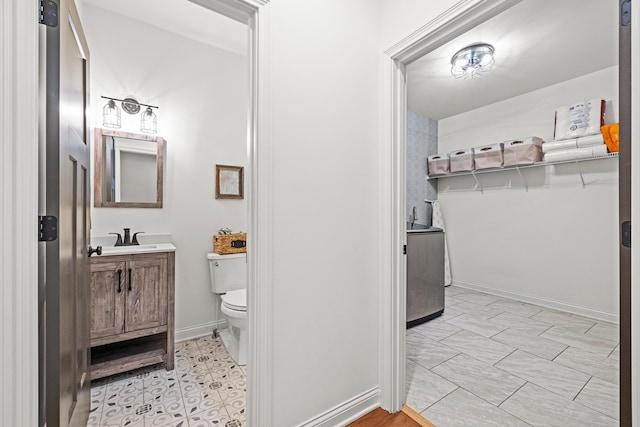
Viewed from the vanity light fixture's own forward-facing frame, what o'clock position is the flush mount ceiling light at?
The flush mount ceiling light is roughly at 10 o'clock from the vanity light fixture.

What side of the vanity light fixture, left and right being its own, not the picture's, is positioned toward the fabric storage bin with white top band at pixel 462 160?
left

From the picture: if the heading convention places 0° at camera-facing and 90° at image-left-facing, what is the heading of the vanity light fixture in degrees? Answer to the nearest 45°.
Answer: approximately 0°

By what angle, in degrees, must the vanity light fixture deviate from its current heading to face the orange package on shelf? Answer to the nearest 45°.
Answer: approximately 45° to its left

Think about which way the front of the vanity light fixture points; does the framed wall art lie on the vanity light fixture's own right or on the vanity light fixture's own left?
on the vanity light fixture's own left
